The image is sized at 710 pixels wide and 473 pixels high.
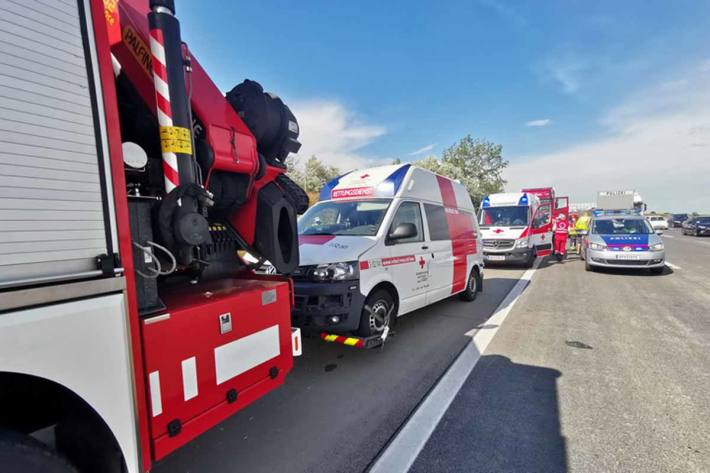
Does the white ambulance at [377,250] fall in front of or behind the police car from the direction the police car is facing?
in front

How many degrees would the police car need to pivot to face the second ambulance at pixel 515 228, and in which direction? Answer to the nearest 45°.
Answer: approximately 90° to its right

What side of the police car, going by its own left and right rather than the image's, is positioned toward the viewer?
front

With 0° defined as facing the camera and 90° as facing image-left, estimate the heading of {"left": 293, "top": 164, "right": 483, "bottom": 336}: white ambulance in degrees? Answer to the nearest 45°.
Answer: approximately 45°

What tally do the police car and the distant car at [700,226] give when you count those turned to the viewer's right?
0

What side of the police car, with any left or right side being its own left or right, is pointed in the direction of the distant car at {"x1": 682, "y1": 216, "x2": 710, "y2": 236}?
back

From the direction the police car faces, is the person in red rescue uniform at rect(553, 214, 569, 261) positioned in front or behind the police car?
behind

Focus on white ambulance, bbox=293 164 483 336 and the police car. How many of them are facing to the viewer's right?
0

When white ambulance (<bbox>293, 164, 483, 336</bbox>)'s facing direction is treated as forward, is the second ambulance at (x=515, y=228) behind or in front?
behind
